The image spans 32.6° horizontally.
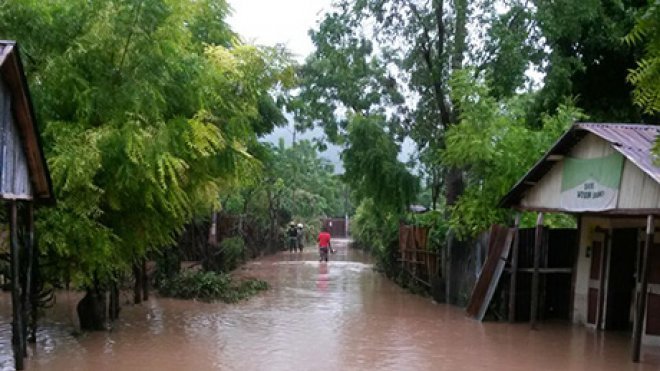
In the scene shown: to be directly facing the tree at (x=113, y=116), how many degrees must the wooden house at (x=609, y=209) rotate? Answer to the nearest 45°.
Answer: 0° — it already faces it

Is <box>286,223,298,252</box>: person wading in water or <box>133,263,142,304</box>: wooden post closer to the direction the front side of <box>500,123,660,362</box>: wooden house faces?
the wooden post

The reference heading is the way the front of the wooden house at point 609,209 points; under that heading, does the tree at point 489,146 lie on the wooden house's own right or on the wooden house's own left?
on the wooden house's own right

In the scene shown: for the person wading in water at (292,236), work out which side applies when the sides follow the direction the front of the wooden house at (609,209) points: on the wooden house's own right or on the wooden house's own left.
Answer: on the wooden house's own right

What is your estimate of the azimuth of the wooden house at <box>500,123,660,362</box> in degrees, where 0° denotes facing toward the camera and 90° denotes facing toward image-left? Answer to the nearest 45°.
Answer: approximately 45°

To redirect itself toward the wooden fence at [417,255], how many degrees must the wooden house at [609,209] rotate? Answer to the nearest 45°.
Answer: approximately 90° to its right

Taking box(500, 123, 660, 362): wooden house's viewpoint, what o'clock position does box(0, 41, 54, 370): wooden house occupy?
box(0, 41, 54, 370): wooden house is roughly at 12 o'clock from box(500, 123, 660, 362): wooden house.

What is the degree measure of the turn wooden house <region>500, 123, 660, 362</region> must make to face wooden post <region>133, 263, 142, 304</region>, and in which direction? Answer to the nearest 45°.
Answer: approximately 45° to its right
